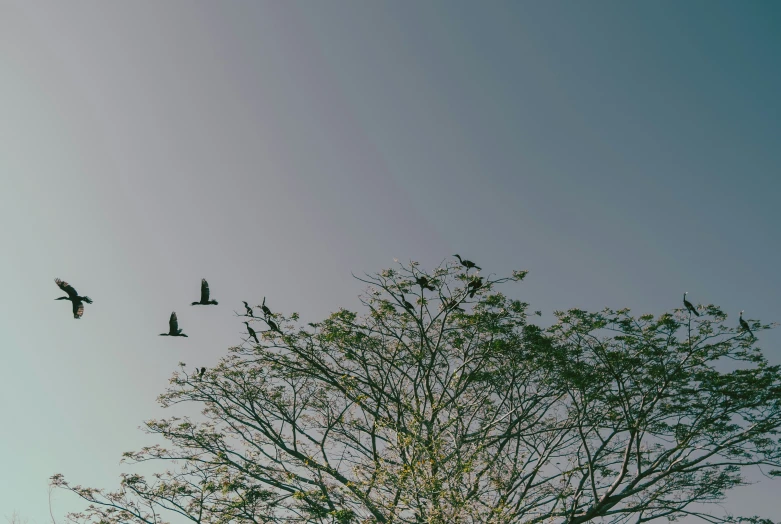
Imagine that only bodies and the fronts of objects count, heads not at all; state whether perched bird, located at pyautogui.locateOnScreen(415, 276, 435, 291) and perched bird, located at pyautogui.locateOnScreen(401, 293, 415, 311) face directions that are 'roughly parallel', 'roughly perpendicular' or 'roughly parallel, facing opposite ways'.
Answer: roughly parallel

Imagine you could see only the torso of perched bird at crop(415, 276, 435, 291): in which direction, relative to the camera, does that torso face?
to the viewer's left

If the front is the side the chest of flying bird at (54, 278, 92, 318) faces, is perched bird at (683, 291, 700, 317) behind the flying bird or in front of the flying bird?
behind

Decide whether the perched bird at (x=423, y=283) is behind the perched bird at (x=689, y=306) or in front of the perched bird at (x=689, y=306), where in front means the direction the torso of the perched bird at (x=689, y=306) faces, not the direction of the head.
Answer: in front

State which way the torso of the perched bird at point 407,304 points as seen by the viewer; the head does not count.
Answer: to the viewer's left

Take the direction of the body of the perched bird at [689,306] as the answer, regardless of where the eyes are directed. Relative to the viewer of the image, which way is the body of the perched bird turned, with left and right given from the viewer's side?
facing to the left of the viewer

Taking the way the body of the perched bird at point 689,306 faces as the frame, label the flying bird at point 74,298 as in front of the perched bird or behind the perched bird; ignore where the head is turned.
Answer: in front

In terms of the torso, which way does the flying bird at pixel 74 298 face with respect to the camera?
to the viewer's left
